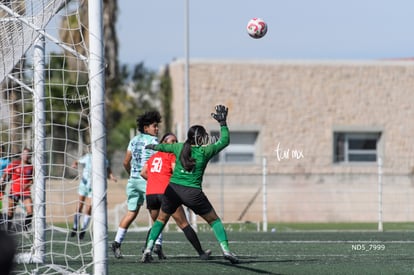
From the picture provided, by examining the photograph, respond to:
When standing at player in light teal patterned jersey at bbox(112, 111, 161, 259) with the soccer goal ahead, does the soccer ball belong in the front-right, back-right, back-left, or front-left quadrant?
back-left

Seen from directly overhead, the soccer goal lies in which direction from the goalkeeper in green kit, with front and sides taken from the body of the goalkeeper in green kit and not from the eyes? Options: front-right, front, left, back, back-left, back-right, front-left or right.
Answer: left

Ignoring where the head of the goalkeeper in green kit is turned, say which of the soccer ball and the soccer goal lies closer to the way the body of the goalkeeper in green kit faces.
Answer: the soccer ball

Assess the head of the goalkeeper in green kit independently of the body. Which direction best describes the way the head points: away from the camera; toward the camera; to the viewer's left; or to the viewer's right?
away from the camera

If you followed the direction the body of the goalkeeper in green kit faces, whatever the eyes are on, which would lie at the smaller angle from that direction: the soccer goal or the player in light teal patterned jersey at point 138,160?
the player in light teal patterned jersey

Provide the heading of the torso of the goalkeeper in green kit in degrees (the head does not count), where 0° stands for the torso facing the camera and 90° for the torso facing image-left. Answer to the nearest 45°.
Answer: approximately 180°
